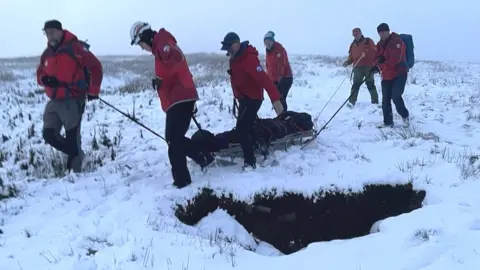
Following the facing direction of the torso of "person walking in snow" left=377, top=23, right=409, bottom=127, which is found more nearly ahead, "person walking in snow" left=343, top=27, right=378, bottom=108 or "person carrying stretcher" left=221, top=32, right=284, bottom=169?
the person carrying stretcher

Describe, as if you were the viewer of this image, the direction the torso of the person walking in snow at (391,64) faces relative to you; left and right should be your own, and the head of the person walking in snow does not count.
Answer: facing the viewer and to the left of the viewer

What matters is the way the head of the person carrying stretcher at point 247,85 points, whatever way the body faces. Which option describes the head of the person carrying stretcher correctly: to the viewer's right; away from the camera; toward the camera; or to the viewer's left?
to the viewer's left

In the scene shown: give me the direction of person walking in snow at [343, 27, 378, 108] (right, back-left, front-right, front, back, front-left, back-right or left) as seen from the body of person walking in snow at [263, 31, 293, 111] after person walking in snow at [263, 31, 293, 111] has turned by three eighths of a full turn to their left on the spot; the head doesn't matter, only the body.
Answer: front-left

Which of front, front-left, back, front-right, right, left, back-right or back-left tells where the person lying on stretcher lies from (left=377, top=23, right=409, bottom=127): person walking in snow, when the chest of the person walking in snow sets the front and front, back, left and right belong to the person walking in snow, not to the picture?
front

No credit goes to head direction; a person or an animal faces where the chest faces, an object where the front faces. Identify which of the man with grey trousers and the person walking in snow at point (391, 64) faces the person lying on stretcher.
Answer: the person walking in snow

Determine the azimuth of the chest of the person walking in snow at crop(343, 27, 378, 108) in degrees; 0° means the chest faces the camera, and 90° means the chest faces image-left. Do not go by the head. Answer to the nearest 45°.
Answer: approximately 45°

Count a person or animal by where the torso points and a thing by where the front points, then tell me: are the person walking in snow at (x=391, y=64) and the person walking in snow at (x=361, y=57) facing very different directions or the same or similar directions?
same or similar directions

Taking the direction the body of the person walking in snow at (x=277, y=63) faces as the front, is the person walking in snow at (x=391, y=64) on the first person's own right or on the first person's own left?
on the first person's own left

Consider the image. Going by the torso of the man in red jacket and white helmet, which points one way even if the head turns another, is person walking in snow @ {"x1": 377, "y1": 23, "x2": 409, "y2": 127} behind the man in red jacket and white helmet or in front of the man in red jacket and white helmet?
behind

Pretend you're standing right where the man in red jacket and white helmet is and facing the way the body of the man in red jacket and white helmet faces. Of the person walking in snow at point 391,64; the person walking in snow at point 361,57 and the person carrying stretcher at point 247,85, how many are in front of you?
0

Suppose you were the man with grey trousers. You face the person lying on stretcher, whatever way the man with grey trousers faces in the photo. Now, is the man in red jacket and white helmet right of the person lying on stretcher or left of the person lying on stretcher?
right

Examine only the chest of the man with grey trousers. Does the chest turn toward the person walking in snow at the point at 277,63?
no

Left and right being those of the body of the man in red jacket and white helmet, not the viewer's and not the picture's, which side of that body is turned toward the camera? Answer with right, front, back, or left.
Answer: left
